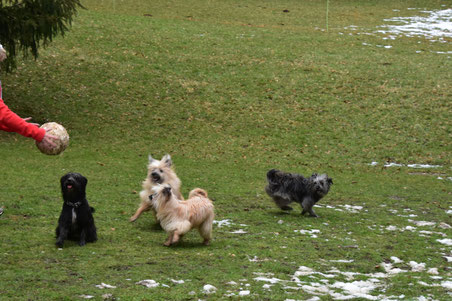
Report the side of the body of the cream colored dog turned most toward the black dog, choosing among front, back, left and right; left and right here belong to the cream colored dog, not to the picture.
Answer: front

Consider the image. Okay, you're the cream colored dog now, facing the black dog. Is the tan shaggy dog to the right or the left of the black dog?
left

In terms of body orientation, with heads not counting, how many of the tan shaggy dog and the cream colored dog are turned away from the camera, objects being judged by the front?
0

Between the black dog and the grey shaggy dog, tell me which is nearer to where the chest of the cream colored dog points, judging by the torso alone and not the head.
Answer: the black dog

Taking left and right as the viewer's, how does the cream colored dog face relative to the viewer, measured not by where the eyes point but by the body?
facing the viewer and to the left of the viewer

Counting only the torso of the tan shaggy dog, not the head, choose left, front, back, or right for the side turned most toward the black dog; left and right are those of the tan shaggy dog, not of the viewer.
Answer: front

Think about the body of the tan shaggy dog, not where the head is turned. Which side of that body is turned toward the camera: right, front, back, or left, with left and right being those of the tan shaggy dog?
left

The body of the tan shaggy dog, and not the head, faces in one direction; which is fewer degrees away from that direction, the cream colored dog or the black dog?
the black dog

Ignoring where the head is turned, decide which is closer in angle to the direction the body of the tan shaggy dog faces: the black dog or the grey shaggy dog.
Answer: the black dog

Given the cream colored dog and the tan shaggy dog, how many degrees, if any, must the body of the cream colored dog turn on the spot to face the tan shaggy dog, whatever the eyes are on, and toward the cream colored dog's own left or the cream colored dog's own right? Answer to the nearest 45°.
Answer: approximately 45° to the cream colored dog's own left
